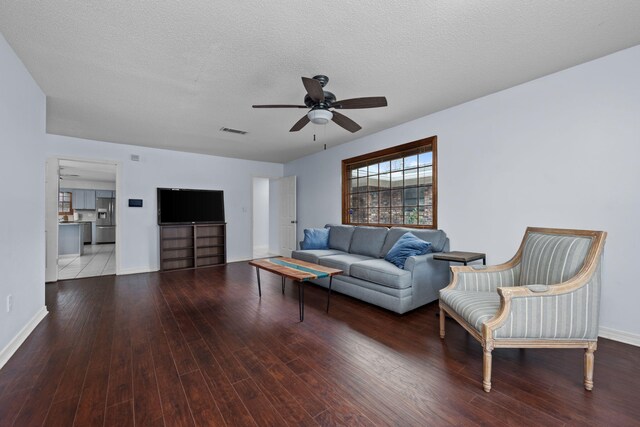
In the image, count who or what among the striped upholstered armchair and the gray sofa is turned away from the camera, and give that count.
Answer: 0

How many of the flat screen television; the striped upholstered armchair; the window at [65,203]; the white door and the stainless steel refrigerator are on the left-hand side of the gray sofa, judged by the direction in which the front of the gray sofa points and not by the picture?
1

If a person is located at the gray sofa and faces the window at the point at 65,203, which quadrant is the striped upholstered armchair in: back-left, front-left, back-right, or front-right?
back-left

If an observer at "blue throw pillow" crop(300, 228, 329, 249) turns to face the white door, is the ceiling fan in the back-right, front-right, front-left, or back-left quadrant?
back-left

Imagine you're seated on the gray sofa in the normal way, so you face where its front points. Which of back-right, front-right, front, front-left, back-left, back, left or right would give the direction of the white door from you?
right

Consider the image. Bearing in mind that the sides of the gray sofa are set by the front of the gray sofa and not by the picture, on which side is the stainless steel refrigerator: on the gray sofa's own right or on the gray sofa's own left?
on the gray sofa's own right

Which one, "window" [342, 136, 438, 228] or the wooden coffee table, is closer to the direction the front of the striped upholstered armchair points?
the wooden coffee table

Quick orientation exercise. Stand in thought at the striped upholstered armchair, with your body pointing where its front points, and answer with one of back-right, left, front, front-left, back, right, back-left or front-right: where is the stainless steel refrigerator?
front-right

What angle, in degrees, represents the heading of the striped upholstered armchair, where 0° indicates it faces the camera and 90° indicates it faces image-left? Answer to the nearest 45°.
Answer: approximately 45°

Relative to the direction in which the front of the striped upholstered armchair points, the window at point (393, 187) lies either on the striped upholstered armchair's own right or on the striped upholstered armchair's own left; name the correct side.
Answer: on the striped upholstered armchair's own right

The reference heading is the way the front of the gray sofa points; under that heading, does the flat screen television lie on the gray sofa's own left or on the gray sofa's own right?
on the gray sofa's own right

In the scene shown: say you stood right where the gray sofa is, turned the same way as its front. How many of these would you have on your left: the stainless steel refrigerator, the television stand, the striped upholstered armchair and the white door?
1

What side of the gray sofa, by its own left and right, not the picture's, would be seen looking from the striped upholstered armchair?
left
